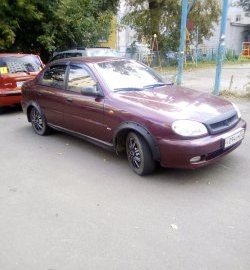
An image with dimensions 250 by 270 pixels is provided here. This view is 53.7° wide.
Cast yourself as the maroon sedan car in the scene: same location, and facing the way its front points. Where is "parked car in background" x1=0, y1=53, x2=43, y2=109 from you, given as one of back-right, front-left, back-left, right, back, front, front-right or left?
back

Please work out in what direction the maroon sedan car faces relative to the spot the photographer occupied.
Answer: facing the viewer and to the right of the viewer

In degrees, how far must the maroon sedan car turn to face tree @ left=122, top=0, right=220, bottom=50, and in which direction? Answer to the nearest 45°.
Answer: approximately 135° to its left

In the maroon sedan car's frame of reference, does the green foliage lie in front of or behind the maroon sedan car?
behind

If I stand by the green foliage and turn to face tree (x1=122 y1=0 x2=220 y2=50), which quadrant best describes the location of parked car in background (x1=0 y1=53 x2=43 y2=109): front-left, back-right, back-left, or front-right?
back-right

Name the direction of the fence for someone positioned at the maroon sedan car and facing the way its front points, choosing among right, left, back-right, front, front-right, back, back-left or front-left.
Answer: back-left

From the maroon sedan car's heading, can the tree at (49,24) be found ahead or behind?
behind
